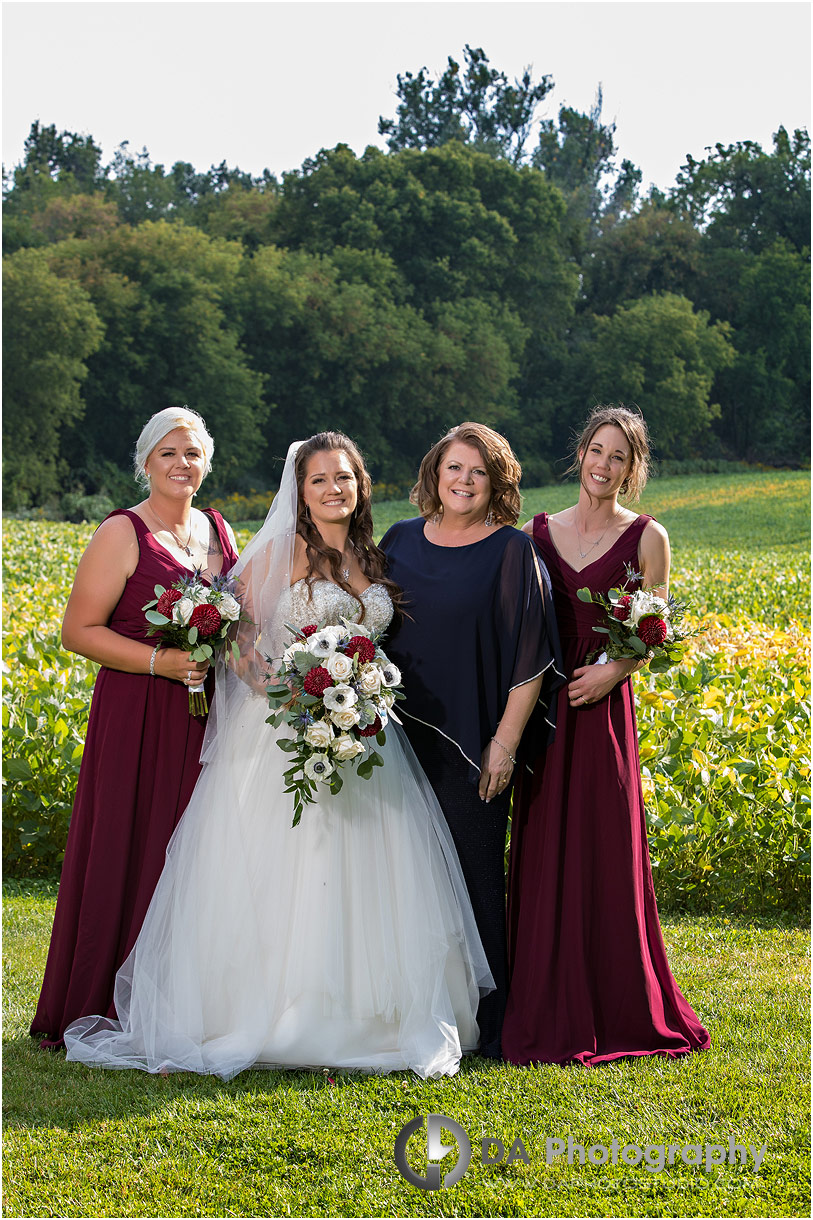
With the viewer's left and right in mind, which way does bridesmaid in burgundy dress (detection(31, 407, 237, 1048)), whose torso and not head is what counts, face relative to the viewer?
facing the viewer and to the right of the viewer

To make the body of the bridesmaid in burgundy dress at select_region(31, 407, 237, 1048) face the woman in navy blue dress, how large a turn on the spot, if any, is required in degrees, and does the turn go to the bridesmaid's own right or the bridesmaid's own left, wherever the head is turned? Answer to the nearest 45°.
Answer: approximately 45° to the bridesmaid's own left
